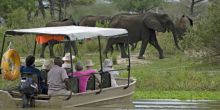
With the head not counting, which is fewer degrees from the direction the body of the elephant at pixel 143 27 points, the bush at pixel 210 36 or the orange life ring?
the bush

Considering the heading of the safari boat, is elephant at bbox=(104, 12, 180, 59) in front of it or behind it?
in front

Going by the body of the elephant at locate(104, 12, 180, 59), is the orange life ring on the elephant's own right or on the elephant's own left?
on the elephant's own right

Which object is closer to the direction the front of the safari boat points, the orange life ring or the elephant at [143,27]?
the elephant

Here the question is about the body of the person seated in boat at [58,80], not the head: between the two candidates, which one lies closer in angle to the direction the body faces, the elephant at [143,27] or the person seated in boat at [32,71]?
the elephant

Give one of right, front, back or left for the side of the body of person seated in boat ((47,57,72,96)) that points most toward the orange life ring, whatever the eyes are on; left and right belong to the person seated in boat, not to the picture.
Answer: left

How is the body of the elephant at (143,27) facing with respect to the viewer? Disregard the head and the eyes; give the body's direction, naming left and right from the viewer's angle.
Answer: facing to the right of the viewer

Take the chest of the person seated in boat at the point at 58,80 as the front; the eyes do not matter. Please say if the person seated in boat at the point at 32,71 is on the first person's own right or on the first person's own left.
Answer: on the first person's own left

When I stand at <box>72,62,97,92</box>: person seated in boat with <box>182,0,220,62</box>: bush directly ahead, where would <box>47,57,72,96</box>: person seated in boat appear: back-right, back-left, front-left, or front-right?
back-left

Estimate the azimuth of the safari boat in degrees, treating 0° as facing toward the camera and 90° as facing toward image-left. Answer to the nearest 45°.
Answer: approximately 225°
